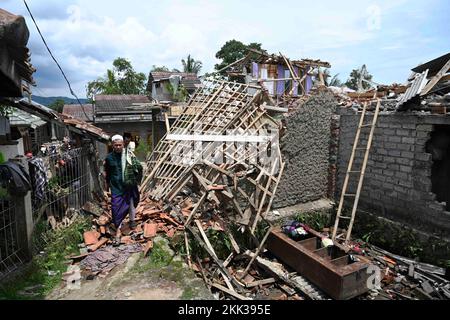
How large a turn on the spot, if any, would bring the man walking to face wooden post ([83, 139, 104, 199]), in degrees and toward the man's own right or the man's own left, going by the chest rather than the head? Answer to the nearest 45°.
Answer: approximately 180°

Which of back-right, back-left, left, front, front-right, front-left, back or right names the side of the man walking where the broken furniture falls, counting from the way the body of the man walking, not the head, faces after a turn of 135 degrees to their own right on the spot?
back-right

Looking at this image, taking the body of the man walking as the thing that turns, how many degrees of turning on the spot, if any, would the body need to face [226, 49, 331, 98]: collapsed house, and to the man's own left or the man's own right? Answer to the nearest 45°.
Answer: approximately 135° to the man's own left

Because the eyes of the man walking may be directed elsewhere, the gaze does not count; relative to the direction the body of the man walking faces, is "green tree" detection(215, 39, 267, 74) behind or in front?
behind

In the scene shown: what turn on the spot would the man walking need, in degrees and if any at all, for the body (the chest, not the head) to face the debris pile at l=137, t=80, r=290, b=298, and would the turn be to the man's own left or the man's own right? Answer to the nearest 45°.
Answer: approximately 135° to the man's own left

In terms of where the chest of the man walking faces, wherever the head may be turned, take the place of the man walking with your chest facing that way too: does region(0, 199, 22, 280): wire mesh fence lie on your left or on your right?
on your right

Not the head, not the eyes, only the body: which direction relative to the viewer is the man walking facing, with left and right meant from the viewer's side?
facing the viewer

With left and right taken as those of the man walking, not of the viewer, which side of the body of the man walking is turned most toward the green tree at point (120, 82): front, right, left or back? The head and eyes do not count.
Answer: back

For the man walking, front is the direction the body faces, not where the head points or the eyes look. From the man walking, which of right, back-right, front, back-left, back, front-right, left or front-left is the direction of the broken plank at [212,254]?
left

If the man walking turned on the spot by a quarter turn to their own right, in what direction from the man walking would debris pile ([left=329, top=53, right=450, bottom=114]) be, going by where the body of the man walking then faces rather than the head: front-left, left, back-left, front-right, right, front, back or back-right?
back

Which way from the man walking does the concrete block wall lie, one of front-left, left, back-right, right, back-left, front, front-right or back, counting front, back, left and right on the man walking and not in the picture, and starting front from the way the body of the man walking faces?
left

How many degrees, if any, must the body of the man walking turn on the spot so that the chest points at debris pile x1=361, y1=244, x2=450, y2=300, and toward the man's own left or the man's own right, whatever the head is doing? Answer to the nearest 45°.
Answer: approximately 90° to the man's own left

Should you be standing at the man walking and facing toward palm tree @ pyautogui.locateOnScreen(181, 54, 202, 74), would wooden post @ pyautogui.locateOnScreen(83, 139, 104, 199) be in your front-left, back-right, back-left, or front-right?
front-left

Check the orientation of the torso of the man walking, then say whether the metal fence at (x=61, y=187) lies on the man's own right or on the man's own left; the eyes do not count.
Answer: on the man's own right
